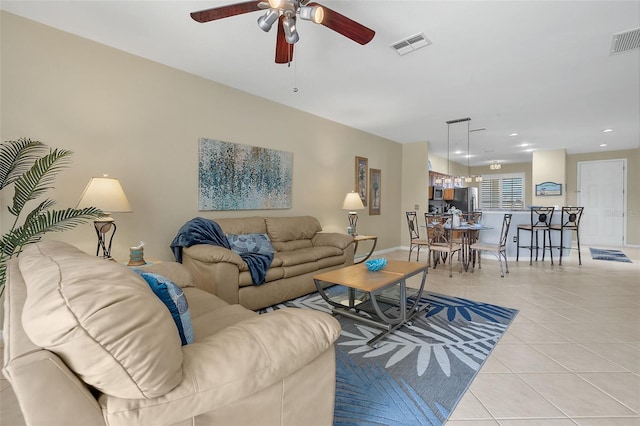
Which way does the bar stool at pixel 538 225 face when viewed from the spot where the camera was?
facing away from the viewer and to the left of the viewer

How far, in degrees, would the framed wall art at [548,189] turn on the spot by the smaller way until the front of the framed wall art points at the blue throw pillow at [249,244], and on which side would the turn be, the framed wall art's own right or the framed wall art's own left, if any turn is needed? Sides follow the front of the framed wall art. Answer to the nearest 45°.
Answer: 0° — it already faces it

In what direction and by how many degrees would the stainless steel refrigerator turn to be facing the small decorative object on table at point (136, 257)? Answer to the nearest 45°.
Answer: approximately 45° to its right

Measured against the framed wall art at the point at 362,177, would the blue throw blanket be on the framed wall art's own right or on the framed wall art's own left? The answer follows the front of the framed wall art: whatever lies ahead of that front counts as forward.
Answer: on the framed wall art's own right

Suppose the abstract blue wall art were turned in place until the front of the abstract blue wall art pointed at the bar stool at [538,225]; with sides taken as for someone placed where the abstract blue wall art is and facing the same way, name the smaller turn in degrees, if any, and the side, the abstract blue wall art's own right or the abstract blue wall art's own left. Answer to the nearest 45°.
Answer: approximately 45° to the abstract blue wall art's own left

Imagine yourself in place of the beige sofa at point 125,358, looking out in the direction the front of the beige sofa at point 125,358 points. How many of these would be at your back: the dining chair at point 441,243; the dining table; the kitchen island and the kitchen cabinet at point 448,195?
0

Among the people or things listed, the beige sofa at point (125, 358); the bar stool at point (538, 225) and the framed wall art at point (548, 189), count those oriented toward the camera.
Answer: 1

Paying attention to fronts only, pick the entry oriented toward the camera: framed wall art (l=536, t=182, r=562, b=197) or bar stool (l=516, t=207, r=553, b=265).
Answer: the framed wall art

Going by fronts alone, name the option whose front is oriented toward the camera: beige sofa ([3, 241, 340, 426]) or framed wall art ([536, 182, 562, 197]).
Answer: the framed wall art

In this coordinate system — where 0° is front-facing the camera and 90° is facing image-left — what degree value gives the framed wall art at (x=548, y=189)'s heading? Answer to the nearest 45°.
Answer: approximately 0°

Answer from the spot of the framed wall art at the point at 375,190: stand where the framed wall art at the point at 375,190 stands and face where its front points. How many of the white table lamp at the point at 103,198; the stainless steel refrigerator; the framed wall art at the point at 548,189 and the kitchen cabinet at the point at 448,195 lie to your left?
3

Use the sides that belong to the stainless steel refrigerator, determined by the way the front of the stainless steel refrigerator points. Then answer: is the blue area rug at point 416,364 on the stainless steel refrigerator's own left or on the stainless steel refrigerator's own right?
on the stainless steel refrigerator's own right

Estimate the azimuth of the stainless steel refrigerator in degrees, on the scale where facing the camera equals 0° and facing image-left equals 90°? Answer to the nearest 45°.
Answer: approximately 315°

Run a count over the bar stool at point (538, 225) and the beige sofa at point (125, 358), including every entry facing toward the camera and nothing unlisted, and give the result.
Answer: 0

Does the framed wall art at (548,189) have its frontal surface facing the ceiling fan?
yes

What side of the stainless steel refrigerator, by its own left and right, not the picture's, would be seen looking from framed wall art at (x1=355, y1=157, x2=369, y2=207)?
right

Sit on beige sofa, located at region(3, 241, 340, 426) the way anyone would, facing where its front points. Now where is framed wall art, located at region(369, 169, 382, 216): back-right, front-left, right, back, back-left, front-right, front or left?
front

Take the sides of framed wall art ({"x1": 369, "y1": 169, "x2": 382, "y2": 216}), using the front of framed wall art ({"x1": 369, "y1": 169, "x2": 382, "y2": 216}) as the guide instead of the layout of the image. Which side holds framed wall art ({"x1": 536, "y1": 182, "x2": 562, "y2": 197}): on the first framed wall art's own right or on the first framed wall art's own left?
on the first framed wall art's own left

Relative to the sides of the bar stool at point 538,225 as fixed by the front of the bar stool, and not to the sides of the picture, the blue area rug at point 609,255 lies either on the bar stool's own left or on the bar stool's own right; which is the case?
on the bar stool's own right
